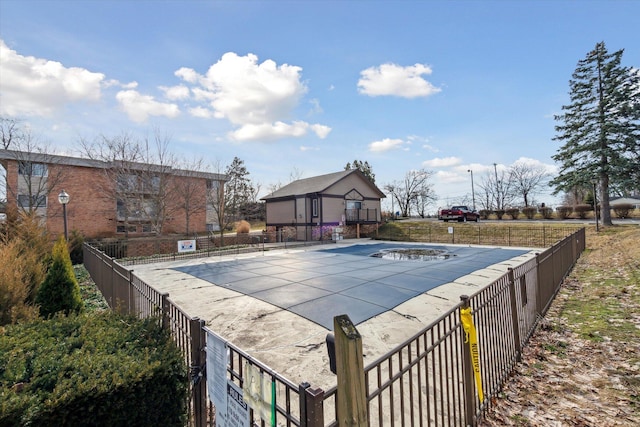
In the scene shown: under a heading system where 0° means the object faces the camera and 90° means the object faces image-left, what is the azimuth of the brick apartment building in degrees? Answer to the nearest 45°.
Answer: approximately 315°

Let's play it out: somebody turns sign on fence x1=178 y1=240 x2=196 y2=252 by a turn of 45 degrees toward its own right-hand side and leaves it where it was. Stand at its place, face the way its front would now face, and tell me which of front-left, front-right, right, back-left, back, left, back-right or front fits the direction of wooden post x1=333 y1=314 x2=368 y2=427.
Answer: front-left

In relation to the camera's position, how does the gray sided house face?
facing the viewer and to the right of the viewer

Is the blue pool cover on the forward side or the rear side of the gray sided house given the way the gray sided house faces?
on the forward side

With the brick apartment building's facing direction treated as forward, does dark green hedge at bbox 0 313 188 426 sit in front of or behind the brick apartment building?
in front

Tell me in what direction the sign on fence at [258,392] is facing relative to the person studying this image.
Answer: facing the viewer and to the left of the viewer

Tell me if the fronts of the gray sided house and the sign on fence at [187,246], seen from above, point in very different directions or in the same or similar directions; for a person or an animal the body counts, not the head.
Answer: same or similar directions

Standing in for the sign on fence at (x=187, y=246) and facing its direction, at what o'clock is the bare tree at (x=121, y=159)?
The bare tree is roughly at 5 o'clock from the sign on fence.

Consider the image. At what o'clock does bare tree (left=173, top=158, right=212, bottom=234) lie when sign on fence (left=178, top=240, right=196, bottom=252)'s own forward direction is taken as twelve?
The bare tree is roughly at 6 o'clock from the sign on fence.

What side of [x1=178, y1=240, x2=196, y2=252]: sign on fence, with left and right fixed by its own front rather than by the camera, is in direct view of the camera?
front

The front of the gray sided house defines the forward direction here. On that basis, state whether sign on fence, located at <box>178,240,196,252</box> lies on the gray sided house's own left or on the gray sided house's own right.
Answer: on the gray sided house's own right

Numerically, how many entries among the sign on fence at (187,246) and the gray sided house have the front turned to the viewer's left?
0

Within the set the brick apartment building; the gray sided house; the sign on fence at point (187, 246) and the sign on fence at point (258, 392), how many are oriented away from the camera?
0

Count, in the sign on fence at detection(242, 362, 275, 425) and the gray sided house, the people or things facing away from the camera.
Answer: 0
